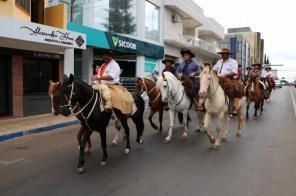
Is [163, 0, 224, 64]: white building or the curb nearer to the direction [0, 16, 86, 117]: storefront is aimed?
the curb

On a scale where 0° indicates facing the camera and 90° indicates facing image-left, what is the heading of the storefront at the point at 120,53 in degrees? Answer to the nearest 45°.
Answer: approximately 315°

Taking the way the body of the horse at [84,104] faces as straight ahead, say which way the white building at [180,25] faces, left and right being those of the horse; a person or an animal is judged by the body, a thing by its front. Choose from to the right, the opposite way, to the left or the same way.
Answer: to the left

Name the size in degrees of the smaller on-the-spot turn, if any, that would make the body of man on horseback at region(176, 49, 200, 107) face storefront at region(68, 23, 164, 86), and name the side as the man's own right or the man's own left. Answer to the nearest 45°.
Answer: approximately 135° to the man's own right

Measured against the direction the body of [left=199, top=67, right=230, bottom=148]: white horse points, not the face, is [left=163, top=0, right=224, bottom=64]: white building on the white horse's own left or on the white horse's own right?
on the white horse's own right

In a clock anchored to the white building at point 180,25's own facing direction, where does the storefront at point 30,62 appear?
The storefront is roughly at 2 o'clock from the white building.

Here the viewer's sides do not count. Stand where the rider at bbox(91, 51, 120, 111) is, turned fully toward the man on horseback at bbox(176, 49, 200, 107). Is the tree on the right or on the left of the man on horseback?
left

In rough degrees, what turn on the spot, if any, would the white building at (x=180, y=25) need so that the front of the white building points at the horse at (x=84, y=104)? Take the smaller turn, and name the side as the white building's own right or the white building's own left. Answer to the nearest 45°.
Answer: approximately 45° to the white building's own right

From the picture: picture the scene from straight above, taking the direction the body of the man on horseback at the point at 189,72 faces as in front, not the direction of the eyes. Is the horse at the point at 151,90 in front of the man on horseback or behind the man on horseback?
in front

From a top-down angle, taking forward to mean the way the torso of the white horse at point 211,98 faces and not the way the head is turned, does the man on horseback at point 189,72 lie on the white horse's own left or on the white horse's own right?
on the white horse's own right

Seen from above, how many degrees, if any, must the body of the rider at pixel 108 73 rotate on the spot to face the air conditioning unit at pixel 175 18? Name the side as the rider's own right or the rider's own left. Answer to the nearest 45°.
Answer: approximately 135° to the rider's own right

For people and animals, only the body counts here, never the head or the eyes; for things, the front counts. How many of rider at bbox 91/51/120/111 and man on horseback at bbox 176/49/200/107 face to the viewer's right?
0

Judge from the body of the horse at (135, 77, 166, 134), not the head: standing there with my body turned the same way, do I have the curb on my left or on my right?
on my right

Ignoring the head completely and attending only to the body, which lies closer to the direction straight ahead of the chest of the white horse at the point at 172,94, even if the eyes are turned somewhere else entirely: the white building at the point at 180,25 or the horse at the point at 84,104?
the horse

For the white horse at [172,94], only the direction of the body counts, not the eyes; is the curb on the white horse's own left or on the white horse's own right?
on the white horse's own right

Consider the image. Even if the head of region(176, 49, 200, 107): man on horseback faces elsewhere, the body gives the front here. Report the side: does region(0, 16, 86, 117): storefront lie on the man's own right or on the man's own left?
on the man's own right
